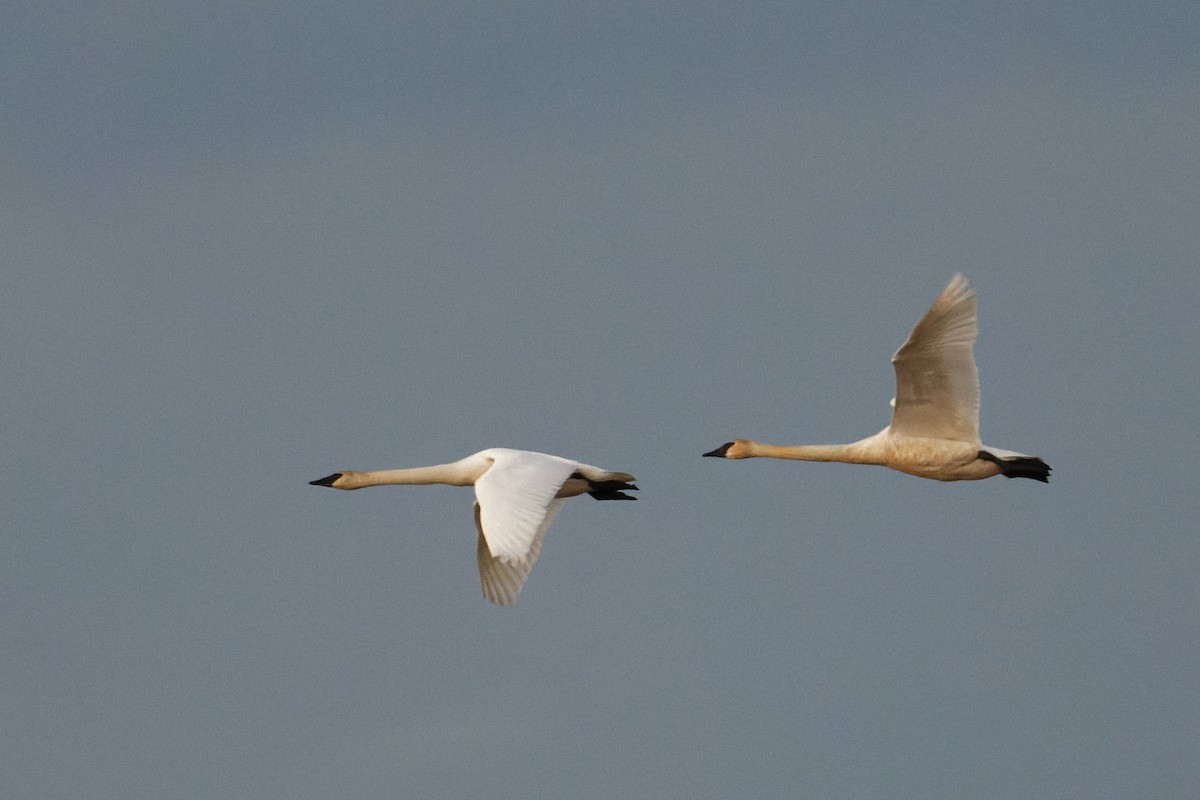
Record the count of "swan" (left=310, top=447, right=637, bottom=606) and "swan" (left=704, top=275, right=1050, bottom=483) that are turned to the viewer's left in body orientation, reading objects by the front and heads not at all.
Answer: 2

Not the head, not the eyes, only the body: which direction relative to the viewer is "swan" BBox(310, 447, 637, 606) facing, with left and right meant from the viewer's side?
facing to the left of the viewer

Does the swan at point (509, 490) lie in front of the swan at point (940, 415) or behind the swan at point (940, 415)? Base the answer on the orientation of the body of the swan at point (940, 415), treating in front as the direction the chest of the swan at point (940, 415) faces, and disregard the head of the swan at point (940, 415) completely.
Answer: in front

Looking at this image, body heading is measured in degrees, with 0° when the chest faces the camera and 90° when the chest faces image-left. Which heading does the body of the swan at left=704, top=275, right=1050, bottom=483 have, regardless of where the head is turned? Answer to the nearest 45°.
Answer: approximately 90°

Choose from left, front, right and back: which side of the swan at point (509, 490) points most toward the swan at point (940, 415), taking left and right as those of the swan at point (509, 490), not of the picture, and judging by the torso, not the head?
back
